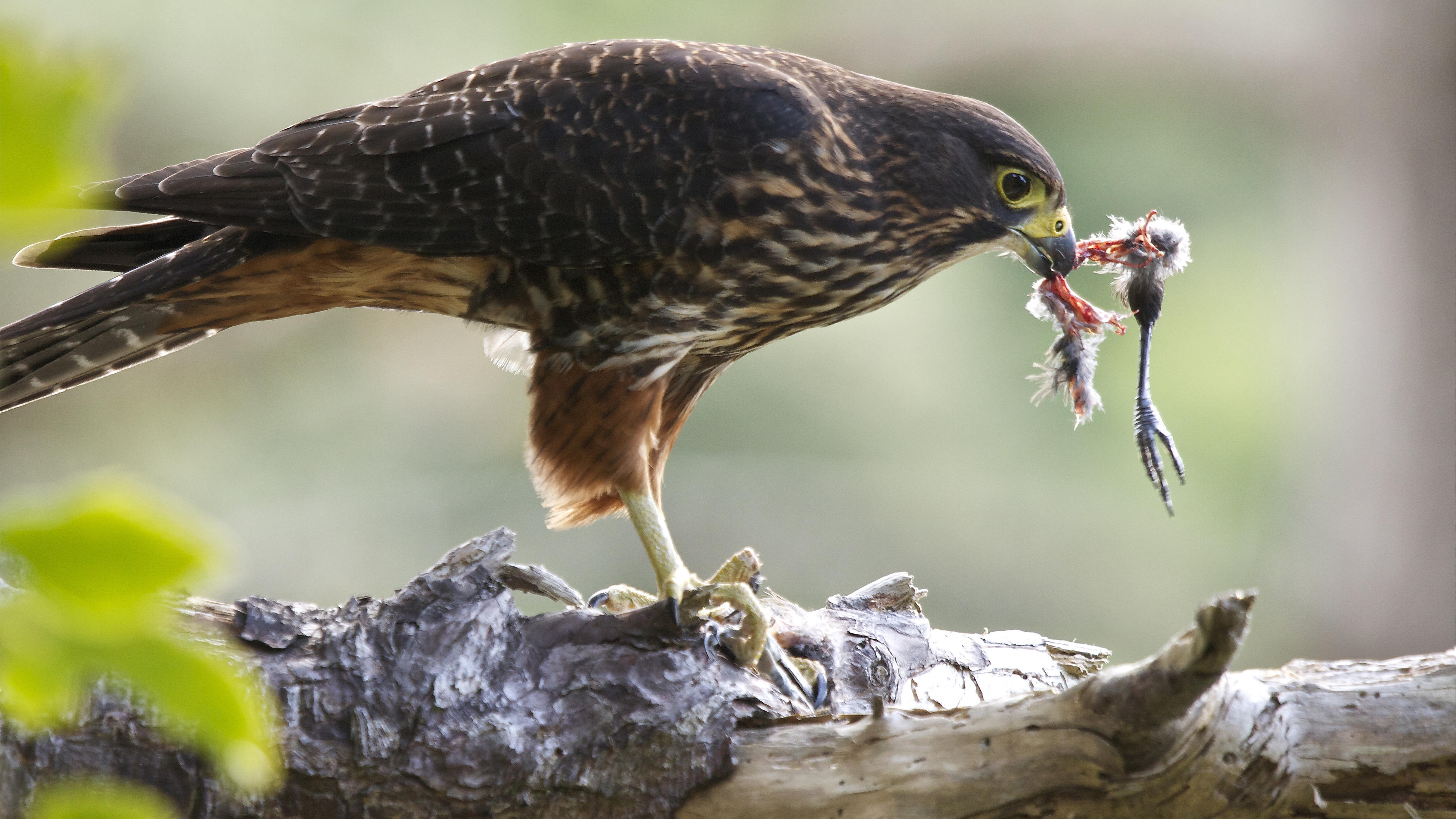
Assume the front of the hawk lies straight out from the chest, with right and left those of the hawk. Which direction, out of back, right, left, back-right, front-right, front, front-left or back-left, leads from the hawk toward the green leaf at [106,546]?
right

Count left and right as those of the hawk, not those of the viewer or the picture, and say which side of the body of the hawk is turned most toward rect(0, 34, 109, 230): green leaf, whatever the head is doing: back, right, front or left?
right

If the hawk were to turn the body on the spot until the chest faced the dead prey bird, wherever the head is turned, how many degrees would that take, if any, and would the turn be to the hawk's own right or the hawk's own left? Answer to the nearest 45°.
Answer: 0° — it already faces it

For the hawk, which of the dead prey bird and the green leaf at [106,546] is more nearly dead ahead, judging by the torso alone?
the dead prey bird

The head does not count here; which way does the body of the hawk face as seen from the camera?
to the viewer's right

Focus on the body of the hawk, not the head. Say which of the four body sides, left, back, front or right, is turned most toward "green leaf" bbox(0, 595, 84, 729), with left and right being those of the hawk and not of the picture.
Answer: right
